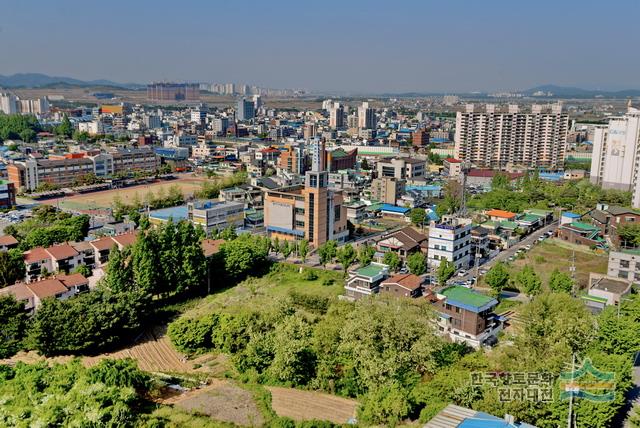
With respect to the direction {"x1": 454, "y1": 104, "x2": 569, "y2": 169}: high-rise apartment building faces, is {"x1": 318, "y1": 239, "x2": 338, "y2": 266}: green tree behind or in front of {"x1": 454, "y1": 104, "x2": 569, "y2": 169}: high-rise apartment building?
in front

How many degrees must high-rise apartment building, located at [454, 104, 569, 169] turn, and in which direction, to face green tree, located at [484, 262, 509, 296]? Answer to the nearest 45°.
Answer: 0° — it already faces it

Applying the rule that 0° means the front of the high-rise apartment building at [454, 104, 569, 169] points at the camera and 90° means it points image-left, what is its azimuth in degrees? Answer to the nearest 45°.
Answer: approximately 0°

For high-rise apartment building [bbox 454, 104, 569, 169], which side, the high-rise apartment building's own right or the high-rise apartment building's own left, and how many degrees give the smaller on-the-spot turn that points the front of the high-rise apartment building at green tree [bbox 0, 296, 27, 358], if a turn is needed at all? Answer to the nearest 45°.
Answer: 0° — it already faces it

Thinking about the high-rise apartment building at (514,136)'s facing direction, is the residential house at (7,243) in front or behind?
in front

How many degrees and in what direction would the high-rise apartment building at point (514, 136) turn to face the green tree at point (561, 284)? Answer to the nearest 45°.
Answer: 0° — it already faces it

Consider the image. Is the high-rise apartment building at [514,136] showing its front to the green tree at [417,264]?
yes

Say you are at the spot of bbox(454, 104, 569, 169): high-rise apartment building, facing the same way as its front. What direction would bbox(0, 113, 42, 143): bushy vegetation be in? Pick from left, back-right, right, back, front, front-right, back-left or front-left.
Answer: right

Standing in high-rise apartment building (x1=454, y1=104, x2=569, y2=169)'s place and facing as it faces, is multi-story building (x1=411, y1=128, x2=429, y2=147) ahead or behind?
behind

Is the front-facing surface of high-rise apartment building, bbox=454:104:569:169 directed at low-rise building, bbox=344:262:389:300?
yes

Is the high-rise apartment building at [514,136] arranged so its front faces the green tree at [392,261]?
yes

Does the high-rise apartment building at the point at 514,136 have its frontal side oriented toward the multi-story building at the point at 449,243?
yes

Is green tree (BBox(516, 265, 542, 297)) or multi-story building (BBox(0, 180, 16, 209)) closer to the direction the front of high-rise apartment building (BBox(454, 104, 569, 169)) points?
the green tree
